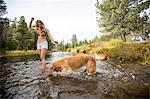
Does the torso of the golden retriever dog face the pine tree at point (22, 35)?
no
